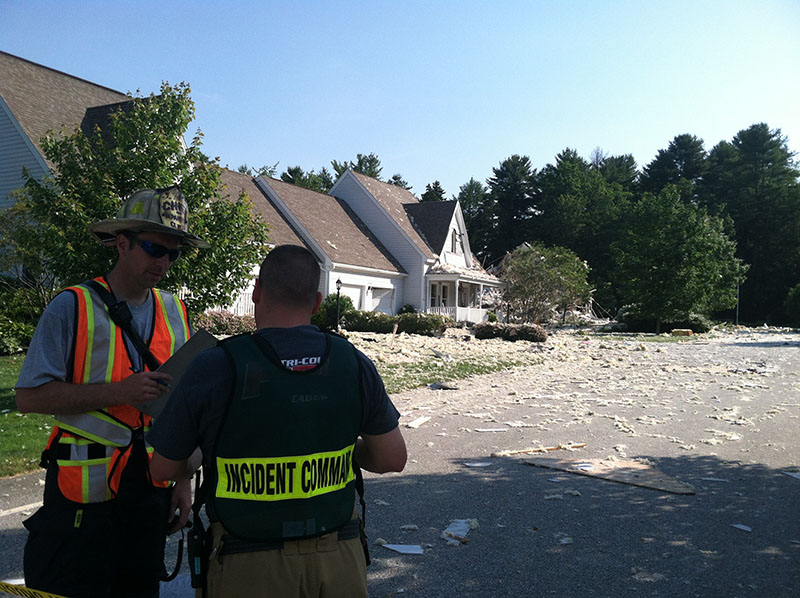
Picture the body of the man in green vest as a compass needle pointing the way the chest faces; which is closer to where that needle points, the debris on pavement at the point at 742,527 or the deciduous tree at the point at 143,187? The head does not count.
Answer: the deciduous tree

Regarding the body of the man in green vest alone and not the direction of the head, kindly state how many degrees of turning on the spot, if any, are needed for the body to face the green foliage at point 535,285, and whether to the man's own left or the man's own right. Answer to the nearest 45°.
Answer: approximately 45° to the man's own right

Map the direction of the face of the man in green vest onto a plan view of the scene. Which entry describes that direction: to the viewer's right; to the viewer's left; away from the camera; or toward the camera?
away from the camera

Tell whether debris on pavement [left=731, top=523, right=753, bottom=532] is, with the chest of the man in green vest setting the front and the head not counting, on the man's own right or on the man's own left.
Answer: on the man's own right

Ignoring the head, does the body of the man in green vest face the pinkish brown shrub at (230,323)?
yes

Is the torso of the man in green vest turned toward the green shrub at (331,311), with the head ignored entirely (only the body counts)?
yes

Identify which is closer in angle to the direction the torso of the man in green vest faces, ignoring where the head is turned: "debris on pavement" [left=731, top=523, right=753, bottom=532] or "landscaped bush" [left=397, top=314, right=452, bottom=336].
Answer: the landscaped bush

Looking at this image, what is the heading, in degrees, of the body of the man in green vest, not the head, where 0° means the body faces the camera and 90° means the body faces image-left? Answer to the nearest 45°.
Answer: approximately 180°
